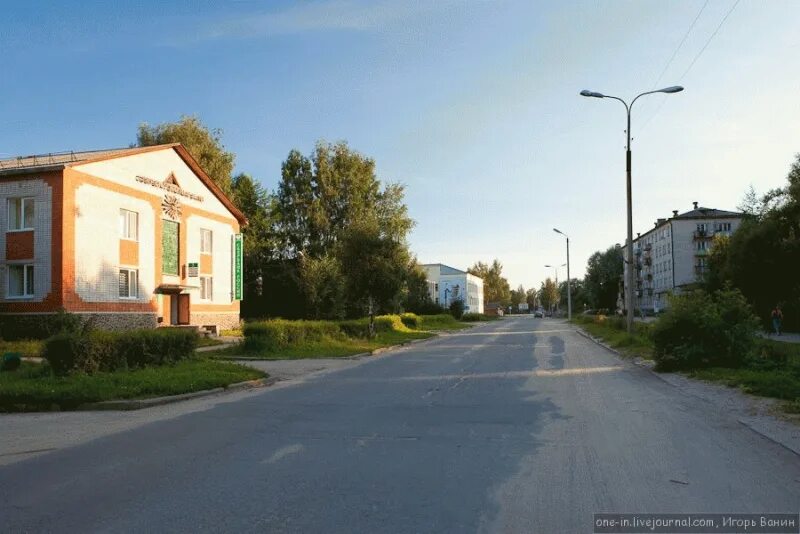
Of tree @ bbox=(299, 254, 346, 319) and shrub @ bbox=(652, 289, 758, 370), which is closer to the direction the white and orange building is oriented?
the shrub

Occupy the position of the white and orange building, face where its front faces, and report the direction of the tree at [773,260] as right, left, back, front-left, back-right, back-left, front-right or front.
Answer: front-left

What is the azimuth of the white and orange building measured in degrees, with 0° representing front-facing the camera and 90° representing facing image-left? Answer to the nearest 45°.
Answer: approximately 315°

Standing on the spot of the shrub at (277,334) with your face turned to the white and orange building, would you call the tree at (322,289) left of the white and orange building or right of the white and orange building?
right

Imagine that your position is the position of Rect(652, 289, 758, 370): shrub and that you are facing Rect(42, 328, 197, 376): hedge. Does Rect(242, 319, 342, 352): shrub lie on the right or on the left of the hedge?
right

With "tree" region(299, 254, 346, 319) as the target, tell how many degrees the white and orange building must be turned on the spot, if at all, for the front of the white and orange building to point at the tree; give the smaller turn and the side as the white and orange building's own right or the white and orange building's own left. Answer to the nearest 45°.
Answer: approximately 90° to the white and orange building's own left

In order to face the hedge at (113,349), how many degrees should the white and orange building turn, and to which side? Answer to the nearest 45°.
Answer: approximately 45° to its right

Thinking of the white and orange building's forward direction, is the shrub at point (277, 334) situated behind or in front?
in front

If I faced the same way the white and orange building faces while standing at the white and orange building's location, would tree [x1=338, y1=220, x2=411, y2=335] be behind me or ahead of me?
ahead

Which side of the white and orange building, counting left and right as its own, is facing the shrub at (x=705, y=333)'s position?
front
